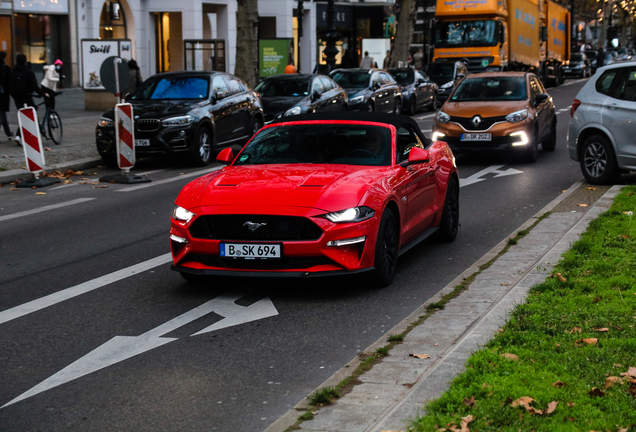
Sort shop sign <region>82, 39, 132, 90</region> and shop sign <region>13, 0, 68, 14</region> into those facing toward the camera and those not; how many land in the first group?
2

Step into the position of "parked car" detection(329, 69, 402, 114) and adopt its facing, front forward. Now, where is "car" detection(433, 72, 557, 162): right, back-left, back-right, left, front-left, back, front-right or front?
front-left

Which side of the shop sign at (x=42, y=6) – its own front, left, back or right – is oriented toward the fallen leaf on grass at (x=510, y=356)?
front

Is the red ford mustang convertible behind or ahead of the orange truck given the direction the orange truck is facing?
ahead

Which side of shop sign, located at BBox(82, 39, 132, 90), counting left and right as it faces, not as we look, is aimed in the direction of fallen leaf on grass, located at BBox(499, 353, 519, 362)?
front

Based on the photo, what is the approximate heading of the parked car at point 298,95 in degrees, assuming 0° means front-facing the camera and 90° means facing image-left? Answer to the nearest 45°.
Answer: approximately 45°

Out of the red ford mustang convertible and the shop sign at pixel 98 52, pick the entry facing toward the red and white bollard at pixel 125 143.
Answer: the shop sign

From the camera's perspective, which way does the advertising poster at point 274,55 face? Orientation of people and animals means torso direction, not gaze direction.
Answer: toward the camera

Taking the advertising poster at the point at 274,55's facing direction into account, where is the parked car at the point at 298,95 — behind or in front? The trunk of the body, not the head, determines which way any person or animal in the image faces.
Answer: in front

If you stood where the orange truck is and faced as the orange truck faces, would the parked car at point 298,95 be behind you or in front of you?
in front

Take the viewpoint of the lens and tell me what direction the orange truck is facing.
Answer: facing the viewer and to the left of the viewer

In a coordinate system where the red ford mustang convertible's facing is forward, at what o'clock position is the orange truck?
The orange truck is roughly at 5 o'clock from the red ford mustang convertible.

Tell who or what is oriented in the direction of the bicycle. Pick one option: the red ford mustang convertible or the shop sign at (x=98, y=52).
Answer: the shop sign

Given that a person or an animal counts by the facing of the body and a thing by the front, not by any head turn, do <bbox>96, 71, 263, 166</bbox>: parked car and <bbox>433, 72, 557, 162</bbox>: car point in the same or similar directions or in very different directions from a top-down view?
same or similar directions

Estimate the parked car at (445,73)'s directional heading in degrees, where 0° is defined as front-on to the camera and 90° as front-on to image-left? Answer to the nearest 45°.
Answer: approximately 45°

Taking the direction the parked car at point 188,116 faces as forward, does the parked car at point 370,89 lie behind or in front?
behind

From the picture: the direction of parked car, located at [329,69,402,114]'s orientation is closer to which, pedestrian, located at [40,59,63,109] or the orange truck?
the pedestrian
